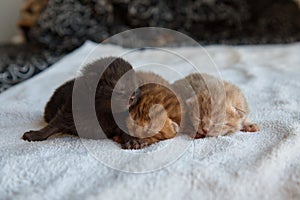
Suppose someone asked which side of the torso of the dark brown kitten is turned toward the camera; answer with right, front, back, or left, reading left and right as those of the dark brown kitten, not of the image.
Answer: right
